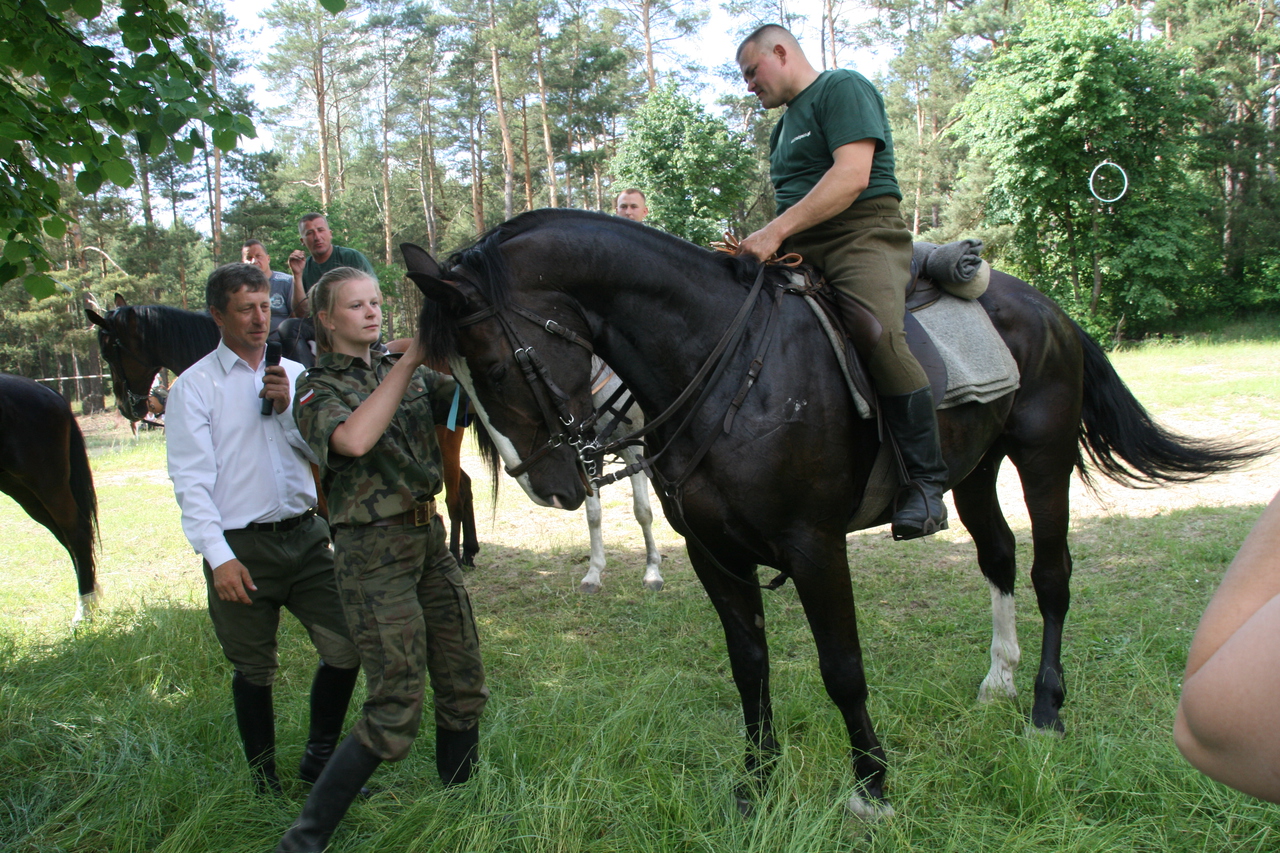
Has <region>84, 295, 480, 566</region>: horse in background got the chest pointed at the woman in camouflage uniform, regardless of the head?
no

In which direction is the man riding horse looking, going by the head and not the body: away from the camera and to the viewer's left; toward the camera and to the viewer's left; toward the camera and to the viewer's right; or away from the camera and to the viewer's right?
toward the camera and to the viewer's left

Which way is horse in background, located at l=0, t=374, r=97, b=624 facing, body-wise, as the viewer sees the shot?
to the viewer's left

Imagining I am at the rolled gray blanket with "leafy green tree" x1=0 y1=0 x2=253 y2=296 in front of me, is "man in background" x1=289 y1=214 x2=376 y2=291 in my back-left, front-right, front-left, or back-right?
front-right

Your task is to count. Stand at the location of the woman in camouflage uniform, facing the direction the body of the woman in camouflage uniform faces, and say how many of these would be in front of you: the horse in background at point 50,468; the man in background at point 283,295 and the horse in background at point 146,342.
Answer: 0

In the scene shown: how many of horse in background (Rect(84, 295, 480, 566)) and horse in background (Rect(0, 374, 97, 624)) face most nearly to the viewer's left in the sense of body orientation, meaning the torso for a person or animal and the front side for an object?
2

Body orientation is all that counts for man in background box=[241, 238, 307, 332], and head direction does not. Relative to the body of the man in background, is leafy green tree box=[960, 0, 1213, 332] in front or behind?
behind

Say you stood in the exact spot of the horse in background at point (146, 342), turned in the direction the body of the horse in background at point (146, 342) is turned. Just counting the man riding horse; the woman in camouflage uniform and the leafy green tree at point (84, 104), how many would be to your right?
0

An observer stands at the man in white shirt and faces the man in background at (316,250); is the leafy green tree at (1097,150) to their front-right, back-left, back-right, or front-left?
front-right

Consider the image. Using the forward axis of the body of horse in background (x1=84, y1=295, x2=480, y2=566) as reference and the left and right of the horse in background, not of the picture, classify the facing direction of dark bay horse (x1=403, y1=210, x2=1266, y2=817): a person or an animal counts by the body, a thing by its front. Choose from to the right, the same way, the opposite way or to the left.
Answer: the same way

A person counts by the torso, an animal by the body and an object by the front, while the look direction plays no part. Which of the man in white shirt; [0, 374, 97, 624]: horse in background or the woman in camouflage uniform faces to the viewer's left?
the horse in background

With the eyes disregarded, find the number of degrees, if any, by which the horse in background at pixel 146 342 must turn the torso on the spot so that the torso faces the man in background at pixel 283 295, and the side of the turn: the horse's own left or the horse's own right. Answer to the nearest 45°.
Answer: approximately 135° to the horse's own right

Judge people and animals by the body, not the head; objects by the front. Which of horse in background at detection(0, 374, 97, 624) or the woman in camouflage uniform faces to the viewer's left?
the horse in background

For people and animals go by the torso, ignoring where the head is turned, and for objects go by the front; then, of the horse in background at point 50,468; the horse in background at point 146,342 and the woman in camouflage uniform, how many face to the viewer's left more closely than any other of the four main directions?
2

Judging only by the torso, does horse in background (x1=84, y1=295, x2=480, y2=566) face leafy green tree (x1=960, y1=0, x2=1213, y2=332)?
no

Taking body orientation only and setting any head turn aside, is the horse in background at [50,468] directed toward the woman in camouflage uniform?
no

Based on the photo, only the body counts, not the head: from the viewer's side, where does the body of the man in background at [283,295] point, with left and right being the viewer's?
facing the viewer and to the left of the viewer

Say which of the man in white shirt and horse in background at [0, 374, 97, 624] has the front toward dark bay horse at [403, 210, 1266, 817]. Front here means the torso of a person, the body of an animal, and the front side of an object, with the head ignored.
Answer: the man in white shirt

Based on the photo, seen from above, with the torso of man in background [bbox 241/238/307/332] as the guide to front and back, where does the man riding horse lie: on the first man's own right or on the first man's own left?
on the first man's own left

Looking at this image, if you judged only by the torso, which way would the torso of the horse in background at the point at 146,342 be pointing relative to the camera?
to the viewer's left

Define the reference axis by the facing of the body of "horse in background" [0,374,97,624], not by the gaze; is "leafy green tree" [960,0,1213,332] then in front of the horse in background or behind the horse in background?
behind

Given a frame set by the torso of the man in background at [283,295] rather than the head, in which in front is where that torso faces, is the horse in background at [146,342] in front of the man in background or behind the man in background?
in front
